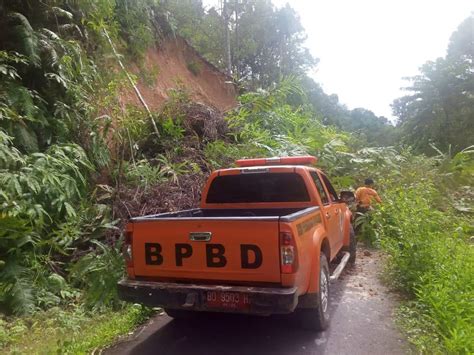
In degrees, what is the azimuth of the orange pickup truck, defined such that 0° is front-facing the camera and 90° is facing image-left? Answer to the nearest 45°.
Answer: approximately 225°

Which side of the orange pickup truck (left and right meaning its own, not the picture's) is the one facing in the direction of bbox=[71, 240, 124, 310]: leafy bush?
left

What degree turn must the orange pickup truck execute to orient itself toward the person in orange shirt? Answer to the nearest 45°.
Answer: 0° — it already faces them

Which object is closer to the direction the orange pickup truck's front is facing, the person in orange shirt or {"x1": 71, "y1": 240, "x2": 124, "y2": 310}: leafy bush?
the person in orange shirt

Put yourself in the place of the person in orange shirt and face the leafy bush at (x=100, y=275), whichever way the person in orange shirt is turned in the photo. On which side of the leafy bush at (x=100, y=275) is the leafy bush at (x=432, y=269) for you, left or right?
left
